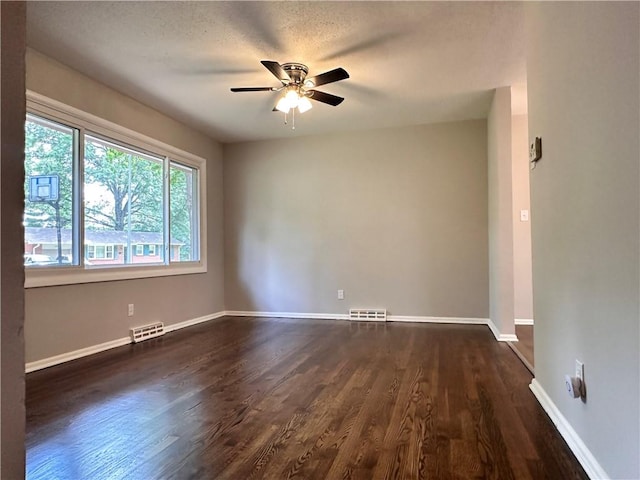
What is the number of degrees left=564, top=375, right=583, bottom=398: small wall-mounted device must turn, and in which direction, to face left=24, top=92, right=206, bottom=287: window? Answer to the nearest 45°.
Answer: approximately 45° to its right

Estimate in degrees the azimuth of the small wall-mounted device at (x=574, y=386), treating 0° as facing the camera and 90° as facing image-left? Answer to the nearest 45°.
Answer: approximately 45°

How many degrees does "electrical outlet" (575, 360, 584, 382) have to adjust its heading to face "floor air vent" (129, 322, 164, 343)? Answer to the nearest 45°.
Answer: approximately 45° to its right

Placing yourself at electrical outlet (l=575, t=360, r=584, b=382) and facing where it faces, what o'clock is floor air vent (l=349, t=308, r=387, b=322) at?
The floor air vent is roughly at 3 o'clock from the electrical outlet.

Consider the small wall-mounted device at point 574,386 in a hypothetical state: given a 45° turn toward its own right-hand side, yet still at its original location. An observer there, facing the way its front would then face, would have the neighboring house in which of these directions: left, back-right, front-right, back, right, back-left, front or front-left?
front

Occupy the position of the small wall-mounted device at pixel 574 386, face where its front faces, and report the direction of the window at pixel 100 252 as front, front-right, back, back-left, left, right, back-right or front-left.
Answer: front-right

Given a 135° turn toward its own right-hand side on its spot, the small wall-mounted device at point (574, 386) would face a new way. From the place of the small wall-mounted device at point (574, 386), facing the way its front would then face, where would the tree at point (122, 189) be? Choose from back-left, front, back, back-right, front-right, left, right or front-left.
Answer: left

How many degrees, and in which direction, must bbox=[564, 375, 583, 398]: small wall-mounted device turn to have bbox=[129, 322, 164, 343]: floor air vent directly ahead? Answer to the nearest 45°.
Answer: approximately 45° to its right

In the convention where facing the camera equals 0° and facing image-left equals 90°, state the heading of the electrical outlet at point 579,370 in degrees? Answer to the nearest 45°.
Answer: approximately 45°

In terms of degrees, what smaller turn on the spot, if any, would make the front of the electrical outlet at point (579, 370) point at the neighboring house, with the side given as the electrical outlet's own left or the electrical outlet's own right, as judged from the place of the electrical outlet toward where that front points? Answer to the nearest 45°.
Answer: approximately 45° to the electrical outlet's own right
